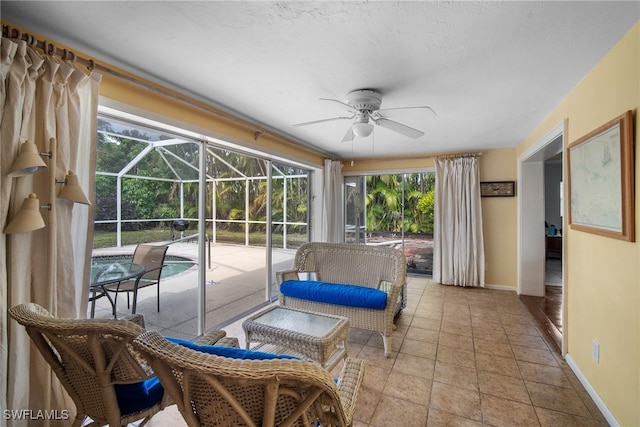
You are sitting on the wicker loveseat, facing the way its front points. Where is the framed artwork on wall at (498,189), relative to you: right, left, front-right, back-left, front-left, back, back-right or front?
back

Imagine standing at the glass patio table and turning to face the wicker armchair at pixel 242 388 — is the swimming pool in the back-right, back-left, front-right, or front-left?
back-left

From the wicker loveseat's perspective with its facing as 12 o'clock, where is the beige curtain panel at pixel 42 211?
The beige curtain panel is roughly at 12 o'clock from the wicker loveseat.

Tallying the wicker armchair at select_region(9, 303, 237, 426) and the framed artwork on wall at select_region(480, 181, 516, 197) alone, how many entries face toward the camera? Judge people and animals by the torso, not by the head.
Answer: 1

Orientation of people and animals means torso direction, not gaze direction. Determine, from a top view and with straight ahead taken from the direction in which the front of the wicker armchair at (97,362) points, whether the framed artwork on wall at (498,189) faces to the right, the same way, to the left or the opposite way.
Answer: the opposite way

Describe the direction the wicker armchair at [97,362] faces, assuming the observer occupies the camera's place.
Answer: facing away from the viewer and to the right of the viewer

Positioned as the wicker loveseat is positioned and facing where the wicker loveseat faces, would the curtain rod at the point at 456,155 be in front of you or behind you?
behind

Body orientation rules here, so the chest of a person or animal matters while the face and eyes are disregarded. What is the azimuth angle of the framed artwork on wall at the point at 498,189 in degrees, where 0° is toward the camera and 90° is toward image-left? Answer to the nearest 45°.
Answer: approximately 0°

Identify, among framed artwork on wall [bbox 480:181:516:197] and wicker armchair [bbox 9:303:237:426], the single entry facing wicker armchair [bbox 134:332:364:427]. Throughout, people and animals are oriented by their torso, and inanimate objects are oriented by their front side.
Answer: the framed artwork on wall

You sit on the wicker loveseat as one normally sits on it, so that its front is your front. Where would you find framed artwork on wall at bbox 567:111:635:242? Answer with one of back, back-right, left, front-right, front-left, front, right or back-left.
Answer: left

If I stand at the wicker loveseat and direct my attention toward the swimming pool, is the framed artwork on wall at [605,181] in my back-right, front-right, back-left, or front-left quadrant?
back-left

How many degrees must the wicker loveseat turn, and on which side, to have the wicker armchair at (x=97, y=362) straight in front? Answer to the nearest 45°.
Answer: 0° — it already faces it

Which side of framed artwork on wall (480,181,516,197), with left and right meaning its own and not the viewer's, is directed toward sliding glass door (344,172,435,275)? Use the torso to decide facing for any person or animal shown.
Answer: right

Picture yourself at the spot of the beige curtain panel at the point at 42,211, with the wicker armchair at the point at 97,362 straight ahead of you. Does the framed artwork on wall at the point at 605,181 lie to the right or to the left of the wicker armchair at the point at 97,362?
left
